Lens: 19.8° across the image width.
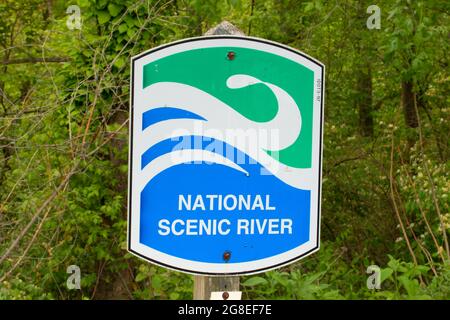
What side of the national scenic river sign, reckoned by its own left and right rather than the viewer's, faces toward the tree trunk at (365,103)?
back

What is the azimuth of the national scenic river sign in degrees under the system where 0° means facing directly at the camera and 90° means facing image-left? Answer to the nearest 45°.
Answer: approximately 0°
